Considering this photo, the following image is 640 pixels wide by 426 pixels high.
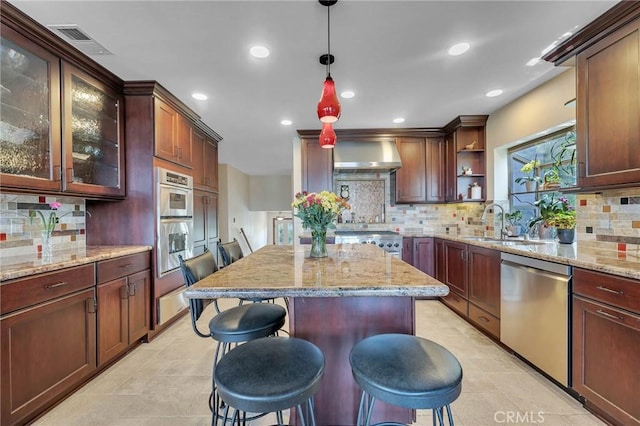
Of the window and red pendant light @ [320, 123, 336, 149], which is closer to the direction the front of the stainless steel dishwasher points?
the red pendant light

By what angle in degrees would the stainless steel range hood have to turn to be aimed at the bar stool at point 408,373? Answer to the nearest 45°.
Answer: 0° — it already faces it

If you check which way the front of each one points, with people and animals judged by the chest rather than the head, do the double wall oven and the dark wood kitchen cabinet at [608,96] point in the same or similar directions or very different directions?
very different directions

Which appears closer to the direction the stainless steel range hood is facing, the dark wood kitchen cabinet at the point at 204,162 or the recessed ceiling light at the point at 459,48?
the recessed ceiling light

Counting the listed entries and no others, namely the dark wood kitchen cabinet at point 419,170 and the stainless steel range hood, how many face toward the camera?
2

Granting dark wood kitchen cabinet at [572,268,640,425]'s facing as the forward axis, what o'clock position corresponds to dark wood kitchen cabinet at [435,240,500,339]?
dark wood kitchen cabinet at [435,240,500,339] is roughly at 3 o'clock from dark wood kitchen cabinet at [572,268,640,425].

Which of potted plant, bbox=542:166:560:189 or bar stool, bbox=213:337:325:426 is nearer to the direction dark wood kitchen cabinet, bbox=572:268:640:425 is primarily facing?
the bar stool

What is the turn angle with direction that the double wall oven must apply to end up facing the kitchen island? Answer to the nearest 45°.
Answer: approximately 45° to its right

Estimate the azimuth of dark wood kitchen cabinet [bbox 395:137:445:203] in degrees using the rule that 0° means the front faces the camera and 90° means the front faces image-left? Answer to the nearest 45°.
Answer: approximately 0°
